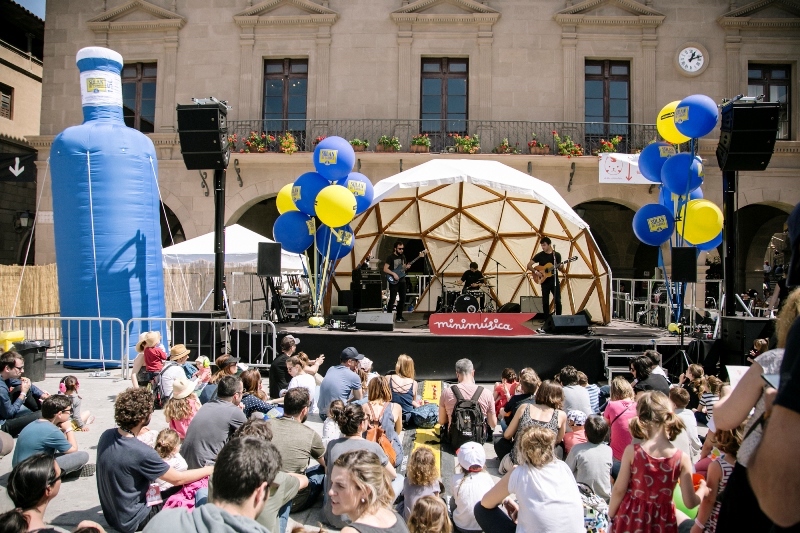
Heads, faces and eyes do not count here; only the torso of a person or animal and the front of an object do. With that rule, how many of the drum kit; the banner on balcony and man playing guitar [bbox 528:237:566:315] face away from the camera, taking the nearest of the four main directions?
0

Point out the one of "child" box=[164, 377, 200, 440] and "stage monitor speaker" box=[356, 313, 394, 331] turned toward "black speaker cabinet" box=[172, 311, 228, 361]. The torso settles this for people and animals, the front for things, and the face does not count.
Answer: the child

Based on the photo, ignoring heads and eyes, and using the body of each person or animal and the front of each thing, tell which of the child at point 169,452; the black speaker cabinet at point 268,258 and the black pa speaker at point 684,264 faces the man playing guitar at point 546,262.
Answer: the child

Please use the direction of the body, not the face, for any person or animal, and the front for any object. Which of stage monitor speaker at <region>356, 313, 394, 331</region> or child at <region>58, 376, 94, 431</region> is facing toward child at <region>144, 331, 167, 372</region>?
child at <region>58, 376, 94, 431</region>

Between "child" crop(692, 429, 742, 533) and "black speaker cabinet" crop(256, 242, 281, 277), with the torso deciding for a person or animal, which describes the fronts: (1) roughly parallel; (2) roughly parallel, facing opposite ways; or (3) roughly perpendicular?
roughly parallel, facing opposite ways

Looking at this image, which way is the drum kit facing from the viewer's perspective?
toward the camera

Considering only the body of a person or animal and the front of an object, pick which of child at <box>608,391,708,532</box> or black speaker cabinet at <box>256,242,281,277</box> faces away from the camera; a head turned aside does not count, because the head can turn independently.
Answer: the child

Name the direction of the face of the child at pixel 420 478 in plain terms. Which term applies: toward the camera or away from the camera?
away from the camera

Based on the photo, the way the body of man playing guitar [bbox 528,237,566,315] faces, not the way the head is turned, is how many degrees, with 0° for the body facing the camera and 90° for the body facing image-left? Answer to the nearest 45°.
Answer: approximately 0°

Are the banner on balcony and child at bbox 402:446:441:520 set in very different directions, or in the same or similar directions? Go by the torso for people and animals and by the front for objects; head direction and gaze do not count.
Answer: very different directions

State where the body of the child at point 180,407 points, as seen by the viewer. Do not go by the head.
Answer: away from the camera

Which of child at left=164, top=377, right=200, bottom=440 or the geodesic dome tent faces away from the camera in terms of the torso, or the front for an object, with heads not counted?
the child

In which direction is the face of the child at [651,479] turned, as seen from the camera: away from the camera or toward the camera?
away from the camera

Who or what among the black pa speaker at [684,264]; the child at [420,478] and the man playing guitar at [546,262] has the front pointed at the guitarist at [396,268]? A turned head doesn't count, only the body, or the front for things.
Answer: the child

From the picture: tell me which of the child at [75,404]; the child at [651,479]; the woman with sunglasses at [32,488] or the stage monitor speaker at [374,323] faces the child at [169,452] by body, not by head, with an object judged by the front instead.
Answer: the woman with sunglasses

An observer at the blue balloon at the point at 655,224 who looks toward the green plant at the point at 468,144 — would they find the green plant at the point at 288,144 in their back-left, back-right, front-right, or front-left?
front-left

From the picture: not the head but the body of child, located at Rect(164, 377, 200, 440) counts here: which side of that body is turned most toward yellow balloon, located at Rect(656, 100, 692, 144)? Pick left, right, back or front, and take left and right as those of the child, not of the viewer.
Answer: front

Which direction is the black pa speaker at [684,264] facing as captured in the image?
toward the camera

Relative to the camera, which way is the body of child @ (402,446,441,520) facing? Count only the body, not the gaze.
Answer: away from the camera

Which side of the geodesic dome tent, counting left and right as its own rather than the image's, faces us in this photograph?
front

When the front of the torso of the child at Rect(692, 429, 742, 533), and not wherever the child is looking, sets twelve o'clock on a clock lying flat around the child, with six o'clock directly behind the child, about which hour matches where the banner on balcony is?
The banner on balcony is roughly at 1 o'clock from the child.

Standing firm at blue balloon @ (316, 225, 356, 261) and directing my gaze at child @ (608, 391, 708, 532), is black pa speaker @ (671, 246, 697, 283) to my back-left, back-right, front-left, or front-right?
front-left

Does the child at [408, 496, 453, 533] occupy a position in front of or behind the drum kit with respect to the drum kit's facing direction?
in front

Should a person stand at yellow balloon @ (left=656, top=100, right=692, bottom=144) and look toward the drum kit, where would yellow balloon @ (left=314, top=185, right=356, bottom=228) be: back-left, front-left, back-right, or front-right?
front-left
